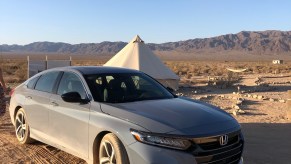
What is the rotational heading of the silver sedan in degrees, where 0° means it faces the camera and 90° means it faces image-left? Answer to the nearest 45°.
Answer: approximately 315°

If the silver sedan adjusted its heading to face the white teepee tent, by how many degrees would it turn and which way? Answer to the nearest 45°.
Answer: approximately 135° to its left
